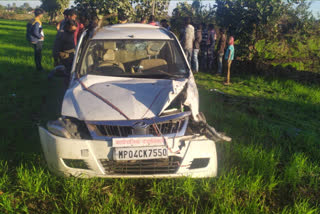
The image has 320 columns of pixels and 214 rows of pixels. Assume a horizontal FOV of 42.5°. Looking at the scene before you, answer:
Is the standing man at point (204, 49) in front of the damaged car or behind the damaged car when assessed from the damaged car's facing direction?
behind

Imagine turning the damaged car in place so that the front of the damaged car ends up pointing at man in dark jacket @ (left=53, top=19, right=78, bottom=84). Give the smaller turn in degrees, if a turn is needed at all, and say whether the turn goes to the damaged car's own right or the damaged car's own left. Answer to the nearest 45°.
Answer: approximately 180°

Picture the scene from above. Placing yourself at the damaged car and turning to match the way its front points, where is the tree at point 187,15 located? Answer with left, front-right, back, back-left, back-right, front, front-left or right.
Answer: back

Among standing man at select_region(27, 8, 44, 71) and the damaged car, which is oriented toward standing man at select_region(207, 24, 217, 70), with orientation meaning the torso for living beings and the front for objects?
standing man at select_region(27, 8, 44, 71)

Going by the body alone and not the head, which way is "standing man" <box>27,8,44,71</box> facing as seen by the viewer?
to the viewer's right
